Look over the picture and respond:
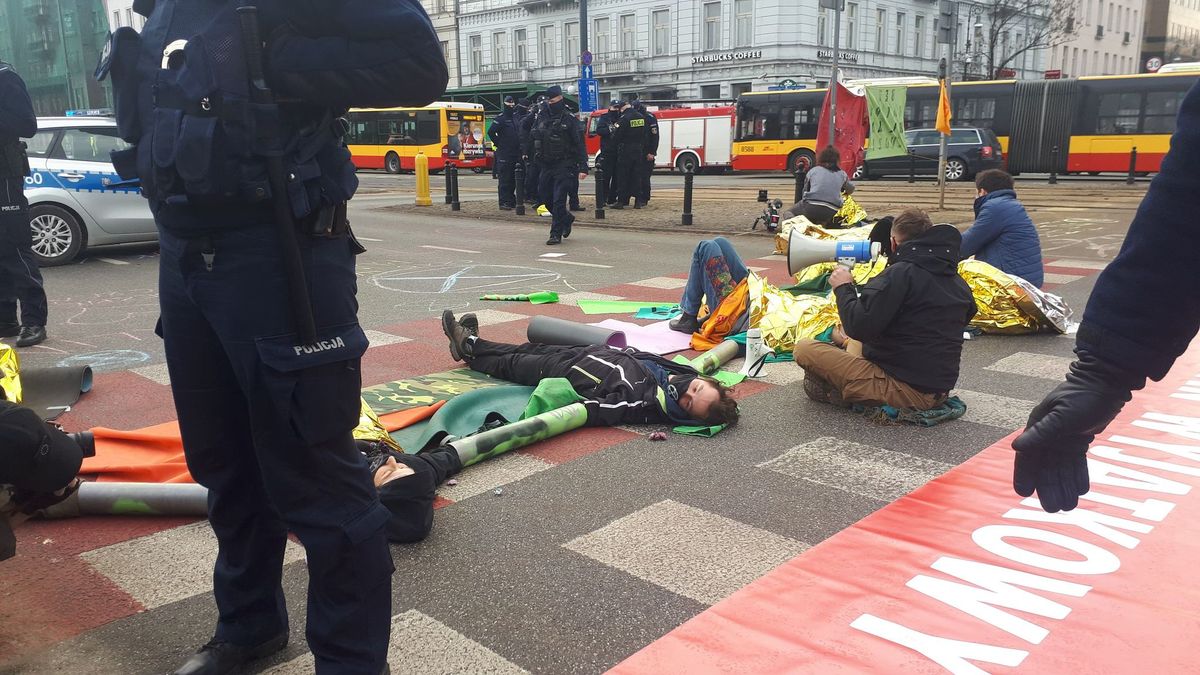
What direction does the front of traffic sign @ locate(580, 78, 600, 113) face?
toward the camera

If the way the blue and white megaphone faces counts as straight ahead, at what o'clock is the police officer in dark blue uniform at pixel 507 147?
The police officer in dark blue uniform is roughly at 2 o'clock from the blue and white megaphone.

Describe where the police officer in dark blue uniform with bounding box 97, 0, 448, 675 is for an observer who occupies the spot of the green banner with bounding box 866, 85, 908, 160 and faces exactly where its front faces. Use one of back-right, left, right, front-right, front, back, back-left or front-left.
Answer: front

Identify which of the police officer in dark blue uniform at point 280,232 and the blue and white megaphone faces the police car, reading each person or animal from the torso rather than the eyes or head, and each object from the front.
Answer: the blue and white megaphone

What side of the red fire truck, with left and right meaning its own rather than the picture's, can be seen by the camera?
left

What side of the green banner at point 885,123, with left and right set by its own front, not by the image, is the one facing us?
front

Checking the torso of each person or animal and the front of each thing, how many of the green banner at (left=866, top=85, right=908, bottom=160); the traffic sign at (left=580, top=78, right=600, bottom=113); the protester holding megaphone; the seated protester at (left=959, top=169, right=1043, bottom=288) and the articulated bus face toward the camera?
2

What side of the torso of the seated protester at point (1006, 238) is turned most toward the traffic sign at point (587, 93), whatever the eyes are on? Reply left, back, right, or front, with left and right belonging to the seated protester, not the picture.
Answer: front

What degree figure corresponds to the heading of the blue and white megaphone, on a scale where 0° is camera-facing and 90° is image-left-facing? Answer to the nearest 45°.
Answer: approximately 90°

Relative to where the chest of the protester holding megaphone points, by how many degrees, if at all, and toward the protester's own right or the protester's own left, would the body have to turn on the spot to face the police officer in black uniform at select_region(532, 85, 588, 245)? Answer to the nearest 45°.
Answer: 0° — they already face them

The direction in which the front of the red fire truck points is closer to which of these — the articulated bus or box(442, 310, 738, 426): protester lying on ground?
the protester lying on ground

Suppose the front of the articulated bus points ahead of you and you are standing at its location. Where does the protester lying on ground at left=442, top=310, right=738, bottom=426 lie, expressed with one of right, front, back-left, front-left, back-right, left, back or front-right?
left

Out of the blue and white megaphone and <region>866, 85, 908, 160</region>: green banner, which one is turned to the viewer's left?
the blue and white megaphone

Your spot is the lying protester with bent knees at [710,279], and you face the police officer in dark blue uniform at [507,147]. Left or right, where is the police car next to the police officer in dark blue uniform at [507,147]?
left

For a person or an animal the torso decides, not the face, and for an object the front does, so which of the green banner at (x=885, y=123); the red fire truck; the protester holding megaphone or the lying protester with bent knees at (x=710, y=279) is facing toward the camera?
the green banner
